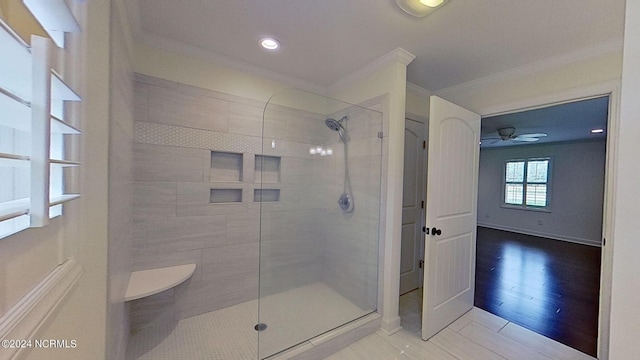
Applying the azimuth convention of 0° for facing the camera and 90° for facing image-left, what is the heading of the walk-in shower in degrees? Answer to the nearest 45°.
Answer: approximately 315°

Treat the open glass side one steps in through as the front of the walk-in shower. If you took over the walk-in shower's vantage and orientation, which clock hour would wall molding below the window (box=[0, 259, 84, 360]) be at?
The wall molding below the window is roughly at 2 o'clock from the walk-in shower.

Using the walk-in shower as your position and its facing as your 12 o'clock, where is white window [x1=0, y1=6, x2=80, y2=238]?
The white window is roughly at 2 o'clock from the walk-in shower.

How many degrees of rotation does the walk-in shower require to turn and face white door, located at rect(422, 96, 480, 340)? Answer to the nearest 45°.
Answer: approximately 45° to its left
